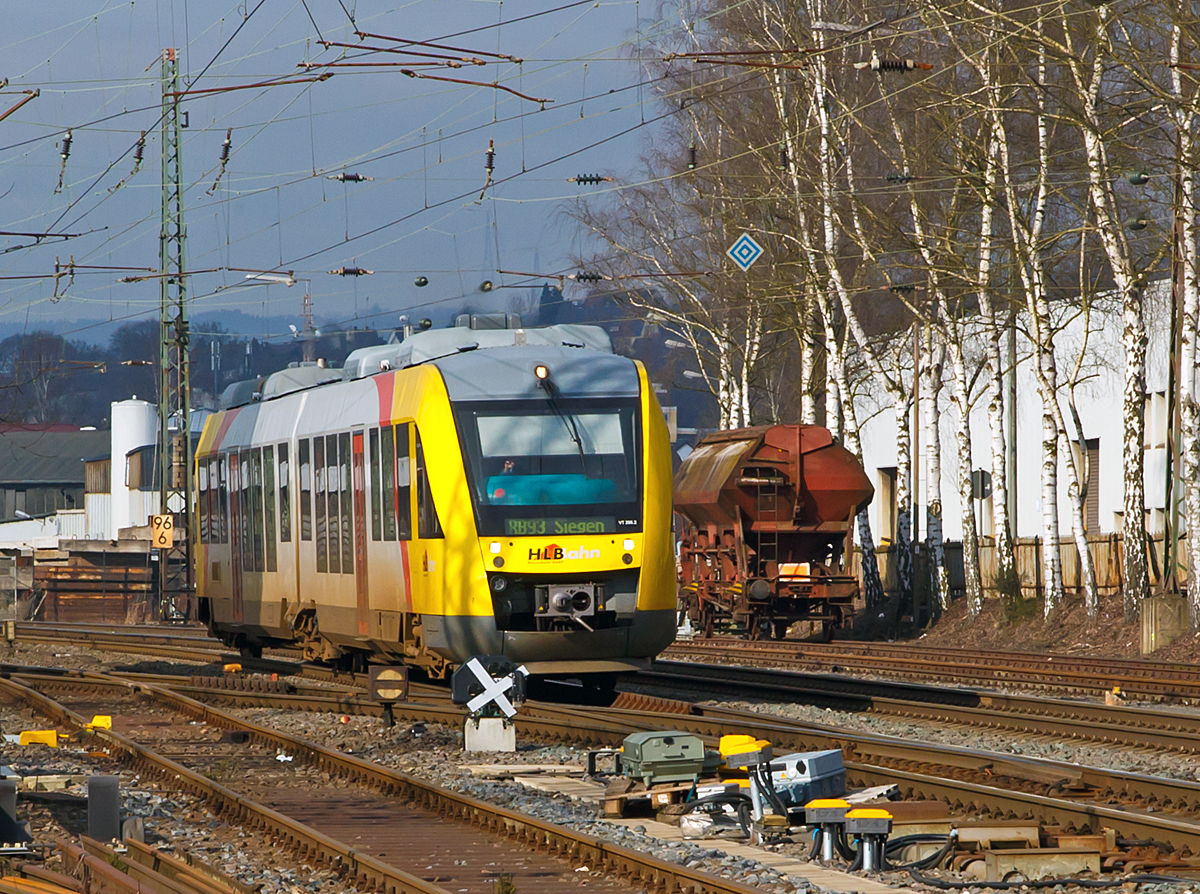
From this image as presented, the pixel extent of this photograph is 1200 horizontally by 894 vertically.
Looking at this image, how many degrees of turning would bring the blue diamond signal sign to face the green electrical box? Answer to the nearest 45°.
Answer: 0° — it already faces it

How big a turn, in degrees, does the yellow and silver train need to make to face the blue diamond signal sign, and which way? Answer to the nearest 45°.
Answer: approximately 135° to its left

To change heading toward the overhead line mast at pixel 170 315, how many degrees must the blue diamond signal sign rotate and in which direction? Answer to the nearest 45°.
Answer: approximately 135° to its right

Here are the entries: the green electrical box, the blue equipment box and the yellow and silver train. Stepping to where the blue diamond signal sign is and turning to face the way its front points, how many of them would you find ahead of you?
3

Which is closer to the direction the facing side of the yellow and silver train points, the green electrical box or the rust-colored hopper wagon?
the green electrical box

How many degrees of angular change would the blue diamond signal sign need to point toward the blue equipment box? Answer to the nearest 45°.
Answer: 0° — it already faces it

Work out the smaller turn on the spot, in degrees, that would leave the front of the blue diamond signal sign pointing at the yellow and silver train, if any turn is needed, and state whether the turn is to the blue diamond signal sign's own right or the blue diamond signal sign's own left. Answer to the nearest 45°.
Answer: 0° — it already faces it
